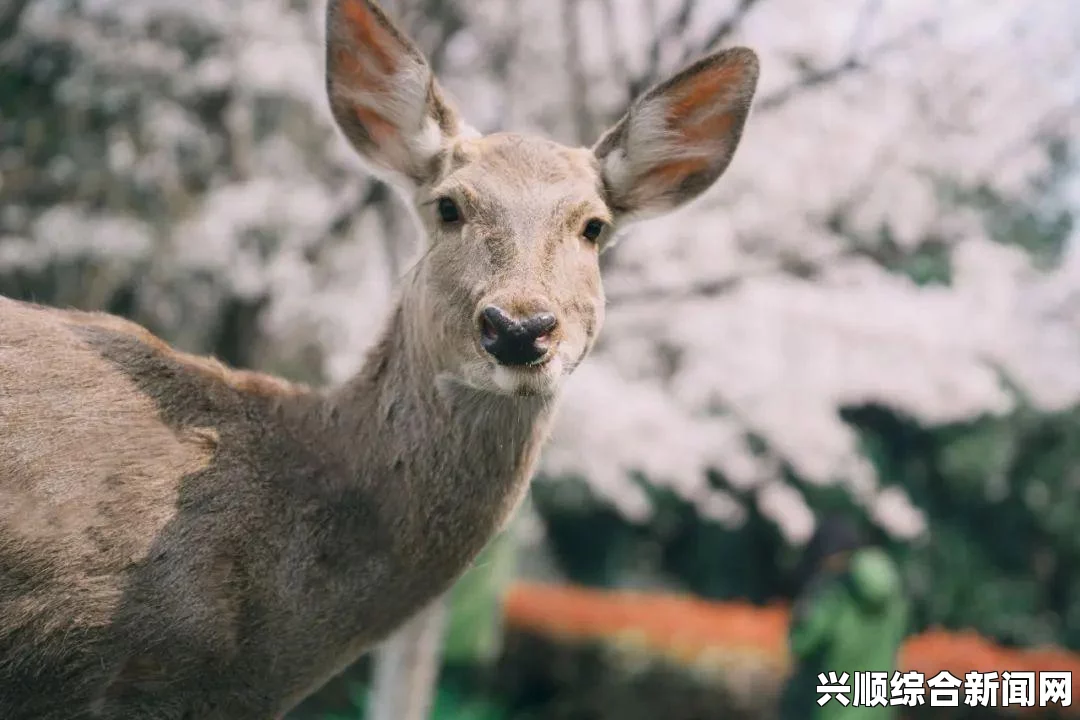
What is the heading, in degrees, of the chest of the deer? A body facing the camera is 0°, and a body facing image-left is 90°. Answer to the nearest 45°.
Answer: approximately 270°
